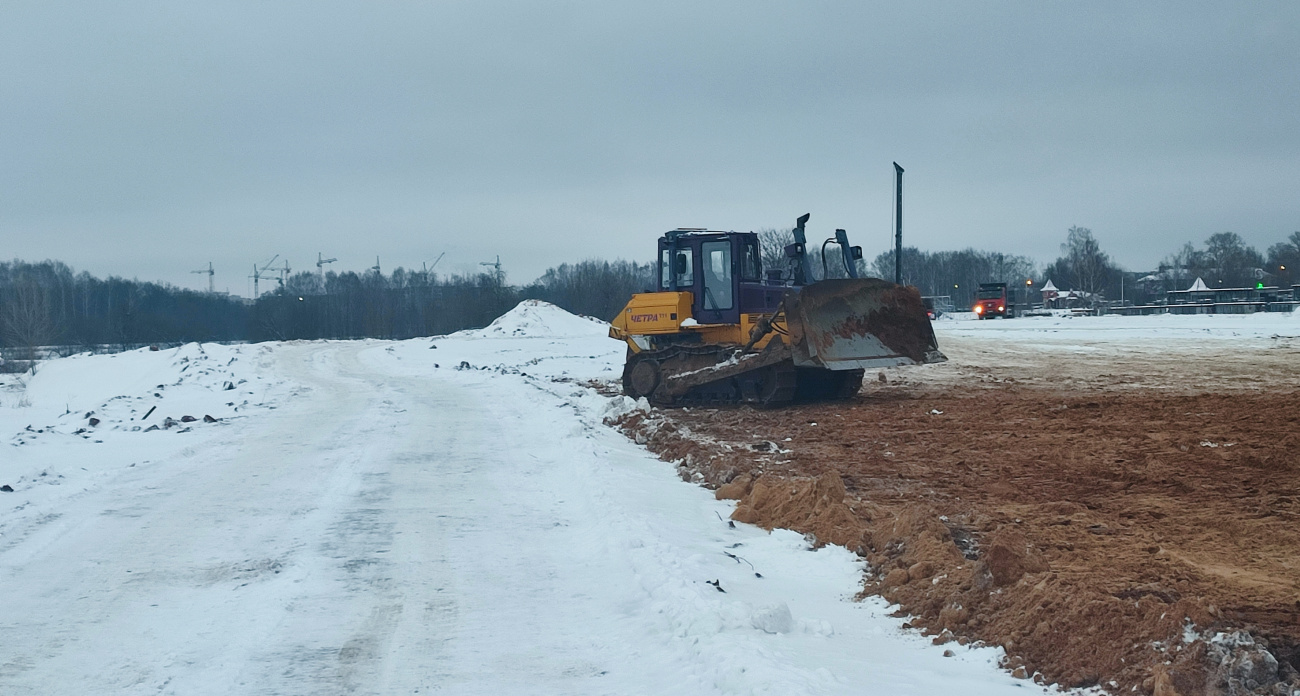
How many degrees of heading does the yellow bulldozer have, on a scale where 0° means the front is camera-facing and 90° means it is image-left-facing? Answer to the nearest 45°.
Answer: approximately 315°

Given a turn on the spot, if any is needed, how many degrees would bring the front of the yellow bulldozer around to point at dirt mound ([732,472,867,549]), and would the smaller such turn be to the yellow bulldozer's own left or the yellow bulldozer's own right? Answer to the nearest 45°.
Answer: approximately 45° to the yellow bulldozer's own right
